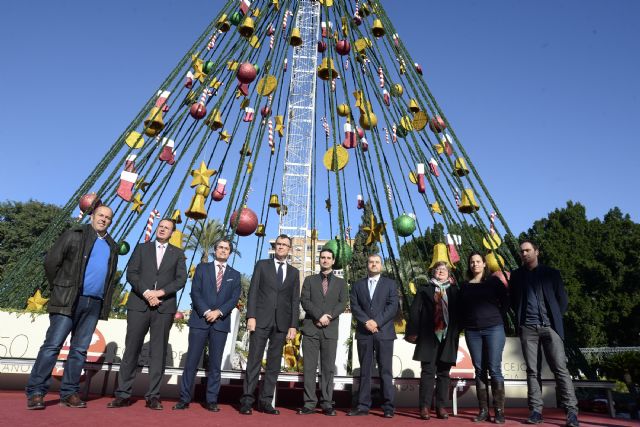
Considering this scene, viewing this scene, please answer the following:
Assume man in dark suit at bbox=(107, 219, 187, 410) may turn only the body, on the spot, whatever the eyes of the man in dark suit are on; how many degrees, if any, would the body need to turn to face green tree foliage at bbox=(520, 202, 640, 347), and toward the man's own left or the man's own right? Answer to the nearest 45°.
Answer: approximately 135° to the man's own left

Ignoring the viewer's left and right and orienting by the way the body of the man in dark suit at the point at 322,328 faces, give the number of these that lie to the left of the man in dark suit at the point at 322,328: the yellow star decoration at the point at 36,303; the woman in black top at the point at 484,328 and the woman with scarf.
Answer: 2

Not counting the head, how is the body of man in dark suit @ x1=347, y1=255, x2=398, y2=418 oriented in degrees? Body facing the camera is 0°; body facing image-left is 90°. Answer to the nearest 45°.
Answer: approximately 0°

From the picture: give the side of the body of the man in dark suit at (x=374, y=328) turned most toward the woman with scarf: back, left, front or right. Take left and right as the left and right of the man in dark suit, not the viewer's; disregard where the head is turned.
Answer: left

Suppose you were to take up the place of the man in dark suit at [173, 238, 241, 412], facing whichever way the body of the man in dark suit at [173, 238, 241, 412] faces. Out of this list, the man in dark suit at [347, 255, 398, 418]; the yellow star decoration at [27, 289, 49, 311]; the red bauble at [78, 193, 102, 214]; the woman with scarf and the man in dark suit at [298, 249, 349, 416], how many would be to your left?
3

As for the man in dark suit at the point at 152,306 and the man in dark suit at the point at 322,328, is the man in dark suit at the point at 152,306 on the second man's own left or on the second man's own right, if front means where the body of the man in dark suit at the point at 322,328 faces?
on the second man's own right

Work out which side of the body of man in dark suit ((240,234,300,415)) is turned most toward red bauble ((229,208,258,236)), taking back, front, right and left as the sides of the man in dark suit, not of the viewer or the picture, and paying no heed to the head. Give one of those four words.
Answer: back
